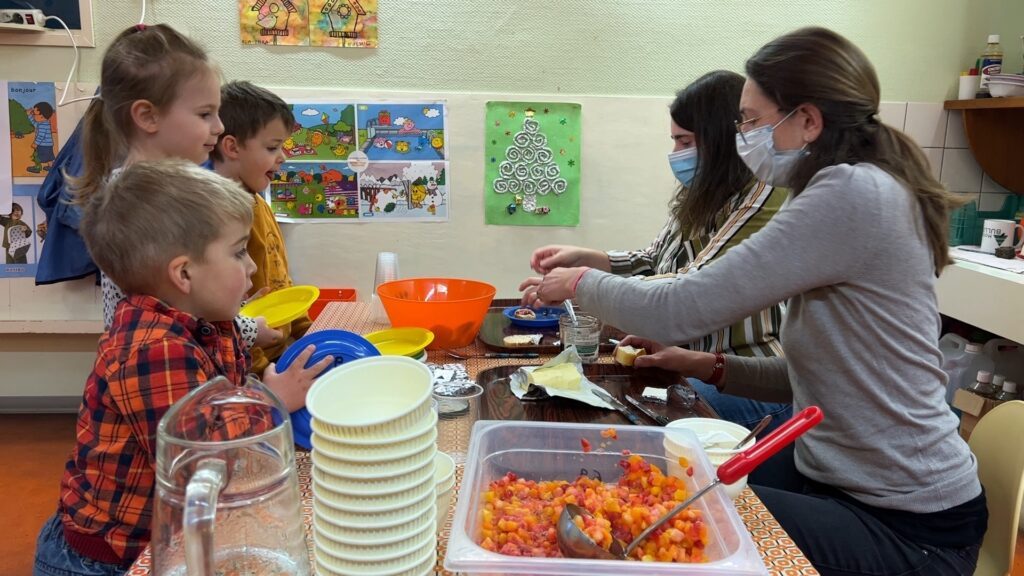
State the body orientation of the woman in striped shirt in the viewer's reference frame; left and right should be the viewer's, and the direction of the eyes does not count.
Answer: facing to the left of the viewer

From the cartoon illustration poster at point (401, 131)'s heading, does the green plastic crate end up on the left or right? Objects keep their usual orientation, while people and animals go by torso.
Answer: on its left

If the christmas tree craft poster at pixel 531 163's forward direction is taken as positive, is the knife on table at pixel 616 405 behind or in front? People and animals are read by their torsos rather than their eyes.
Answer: in front

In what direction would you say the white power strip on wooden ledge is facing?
toward the camera

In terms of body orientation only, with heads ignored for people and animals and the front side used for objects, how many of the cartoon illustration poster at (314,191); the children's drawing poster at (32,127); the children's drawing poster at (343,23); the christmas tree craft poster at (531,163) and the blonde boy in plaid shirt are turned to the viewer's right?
1

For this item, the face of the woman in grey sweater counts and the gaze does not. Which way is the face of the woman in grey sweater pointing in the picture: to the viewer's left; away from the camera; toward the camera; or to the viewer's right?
to the viewer's left

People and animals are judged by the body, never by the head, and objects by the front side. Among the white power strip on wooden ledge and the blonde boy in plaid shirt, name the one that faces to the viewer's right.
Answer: the blonde boy in plaid shirt

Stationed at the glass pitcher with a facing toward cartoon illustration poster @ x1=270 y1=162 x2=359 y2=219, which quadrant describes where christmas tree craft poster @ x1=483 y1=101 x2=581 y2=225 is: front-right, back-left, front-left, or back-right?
front-right

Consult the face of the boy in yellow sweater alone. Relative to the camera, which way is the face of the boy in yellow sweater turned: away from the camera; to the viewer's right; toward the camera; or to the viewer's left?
to the viewer's right

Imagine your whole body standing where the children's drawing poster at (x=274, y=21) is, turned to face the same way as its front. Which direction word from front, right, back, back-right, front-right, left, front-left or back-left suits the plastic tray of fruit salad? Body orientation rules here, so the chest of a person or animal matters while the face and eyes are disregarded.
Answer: front

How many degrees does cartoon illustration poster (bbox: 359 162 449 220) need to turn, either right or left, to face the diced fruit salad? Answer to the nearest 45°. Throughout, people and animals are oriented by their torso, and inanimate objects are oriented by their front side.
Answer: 0° — it already faces it

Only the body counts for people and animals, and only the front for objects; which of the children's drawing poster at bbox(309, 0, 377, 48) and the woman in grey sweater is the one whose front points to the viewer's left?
the woman in grey sweater

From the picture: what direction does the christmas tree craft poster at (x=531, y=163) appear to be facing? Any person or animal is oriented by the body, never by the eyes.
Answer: toward the camera

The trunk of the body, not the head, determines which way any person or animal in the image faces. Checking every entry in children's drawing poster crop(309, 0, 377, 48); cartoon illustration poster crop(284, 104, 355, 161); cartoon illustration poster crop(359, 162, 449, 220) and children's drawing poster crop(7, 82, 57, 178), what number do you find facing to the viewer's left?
0
